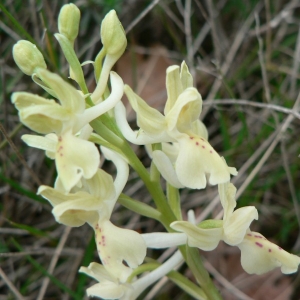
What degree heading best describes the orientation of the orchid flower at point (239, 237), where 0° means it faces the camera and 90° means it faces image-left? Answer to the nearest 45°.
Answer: approximately 270°

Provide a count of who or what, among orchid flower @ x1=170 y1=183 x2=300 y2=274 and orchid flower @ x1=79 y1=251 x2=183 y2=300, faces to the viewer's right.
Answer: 1

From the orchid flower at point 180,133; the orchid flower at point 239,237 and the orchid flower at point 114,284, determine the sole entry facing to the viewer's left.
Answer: the orchid flower at point 114,284

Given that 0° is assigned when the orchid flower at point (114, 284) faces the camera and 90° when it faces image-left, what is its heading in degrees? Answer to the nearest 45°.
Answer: approximately 90°

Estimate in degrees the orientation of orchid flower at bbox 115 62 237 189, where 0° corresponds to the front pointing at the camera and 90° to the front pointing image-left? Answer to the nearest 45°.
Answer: approximately 315°
